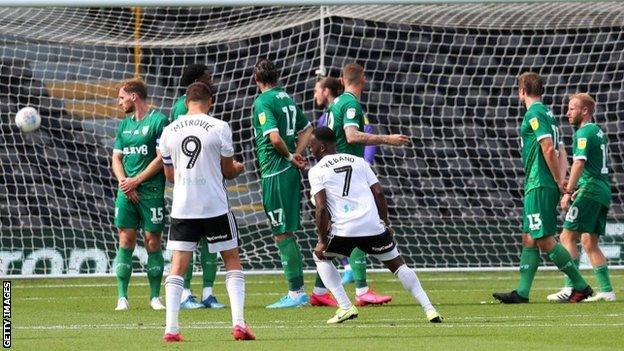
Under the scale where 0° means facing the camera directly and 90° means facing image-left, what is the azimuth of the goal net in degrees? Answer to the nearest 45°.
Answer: approximately 0°
